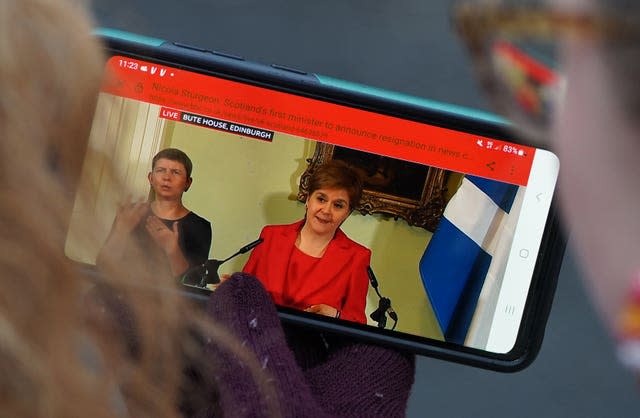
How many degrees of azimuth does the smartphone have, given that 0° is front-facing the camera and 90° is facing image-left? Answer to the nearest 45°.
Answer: approximately 0°
